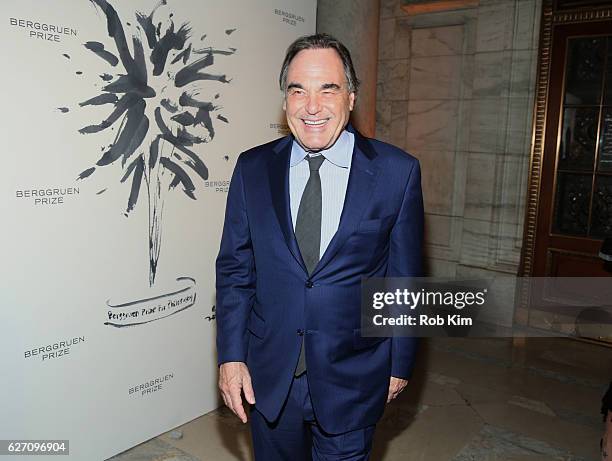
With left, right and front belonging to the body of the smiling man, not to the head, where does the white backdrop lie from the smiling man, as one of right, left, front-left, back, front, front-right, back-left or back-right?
back-right

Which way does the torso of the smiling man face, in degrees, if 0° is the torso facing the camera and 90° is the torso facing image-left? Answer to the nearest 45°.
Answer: approximately 0°

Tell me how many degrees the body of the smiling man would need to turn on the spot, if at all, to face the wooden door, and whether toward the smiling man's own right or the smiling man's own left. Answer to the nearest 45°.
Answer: approximately 135° to the smiling man's own left
